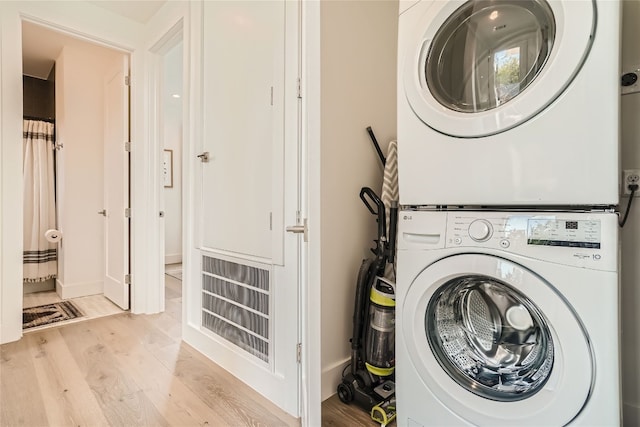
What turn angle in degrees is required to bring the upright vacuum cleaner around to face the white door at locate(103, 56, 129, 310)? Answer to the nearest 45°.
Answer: approximately 180°

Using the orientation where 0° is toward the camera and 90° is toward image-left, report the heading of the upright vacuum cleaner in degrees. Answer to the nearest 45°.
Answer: approximately 315°

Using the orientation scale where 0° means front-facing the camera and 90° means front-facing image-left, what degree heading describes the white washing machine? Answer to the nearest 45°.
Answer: approximately 0°

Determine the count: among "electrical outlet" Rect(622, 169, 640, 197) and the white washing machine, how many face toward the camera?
2

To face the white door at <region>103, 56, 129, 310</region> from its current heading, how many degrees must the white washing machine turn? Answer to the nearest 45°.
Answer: approximately 90° to its right
